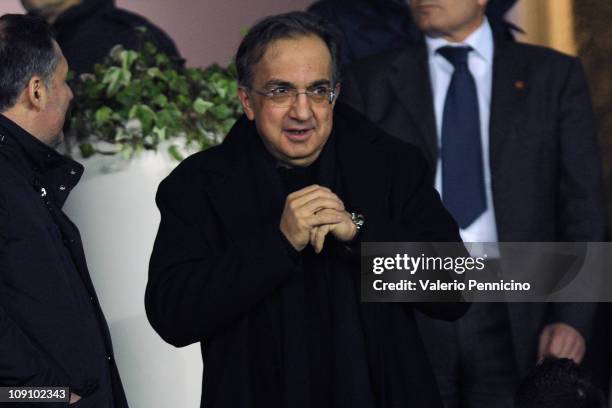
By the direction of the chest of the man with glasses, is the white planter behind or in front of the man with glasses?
behind

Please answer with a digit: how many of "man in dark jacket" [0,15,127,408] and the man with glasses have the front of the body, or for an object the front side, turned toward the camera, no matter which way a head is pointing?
1

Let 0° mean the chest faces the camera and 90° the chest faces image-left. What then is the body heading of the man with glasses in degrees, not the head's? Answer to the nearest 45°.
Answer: approximately 0°

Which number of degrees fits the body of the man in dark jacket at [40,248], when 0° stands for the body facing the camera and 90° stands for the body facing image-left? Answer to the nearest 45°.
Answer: approximately 270°

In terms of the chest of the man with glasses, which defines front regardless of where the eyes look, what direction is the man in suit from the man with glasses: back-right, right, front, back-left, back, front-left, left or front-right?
back-left

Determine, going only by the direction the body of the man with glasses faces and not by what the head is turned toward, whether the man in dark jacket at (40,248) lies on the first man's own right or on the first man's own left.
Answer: on the first man's own right

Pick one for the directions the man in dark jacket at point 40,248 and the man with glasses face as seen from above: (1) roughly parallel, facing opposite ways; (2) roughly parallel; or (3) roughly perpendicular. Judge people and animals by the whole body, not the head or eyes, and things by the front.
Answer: roughly perpendicular

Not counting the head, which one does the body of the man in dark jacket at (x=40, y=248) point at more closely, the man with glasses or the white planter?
the man with glasses
